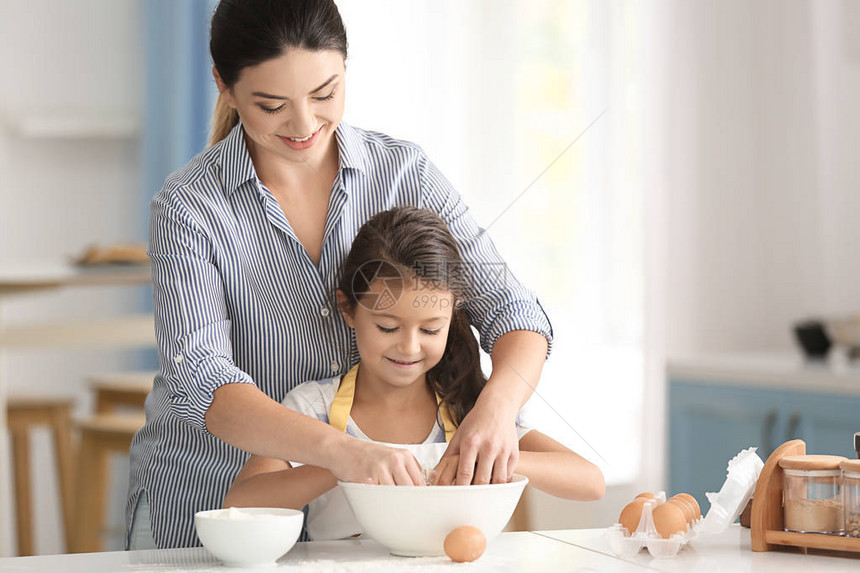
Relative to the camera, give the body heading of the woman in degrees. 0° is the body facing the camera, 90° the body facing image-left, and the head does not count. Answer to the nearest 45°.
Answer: approximately 315°

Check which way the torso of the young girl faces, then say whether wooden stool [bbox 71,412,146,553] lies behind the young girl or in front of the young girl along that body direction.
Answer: behind

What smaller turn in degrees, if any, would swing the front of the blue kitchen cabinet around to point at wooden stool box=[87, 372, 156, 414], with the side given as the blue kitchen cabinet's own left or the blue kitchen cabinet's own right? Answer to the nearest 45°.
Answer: approximately 45° to the blue kitchen cabinet's own right

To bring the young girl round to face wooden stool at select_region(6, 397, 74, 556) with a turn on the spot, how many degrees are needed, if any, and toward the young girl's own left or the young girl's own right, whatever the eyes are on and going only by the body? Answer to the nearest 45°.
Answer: approximately 135° to the young girl's own right

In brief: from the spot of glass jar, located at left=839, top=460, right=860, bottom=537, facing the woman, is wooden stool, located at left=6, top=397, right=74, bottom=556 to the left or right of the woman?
right

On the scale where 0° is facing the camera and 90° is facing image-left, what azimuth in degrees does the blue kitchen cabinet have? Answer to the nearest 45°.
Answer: approximately 45°
